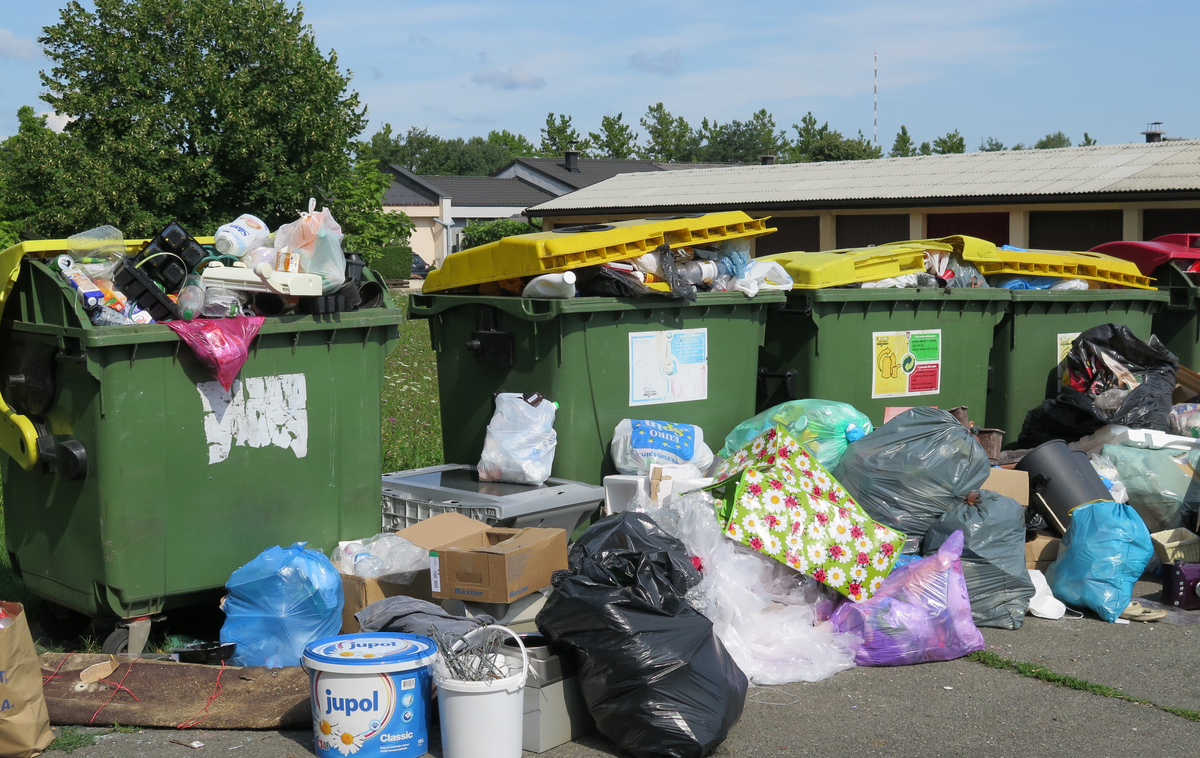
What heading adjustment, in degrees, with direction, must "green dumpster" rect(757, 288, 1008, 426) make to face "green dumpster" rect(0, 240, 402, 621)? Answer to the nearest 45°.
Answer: approximately 90° to its right

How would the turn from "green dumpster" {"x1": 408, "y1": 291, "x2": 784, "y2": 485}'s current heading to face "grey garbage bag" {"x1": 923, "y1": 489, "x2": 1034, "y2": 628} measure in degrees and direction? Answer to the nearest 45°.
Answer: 0° — it already faces it

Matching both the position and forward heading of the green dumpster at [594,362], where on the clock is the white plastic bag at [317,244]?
The white plastic bag is roughly at 3 o'clock from the green dumpster.

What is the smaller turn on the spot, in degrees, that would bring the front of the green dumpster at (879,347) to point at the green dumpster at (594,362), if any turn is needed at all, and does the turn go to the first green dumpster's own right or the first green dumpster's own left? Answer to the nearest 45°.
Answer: approximately 90° to the first green dumpster's own right

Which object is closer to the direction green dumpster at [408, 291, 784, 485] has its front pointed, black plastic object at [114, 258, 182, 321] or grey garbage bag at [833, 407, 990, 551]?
the grey garbage bag

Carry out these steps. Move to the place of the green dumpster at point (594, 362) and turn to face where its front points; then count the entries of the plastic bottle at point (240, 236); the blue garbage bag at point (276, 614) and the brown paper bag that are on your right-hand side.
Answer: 3

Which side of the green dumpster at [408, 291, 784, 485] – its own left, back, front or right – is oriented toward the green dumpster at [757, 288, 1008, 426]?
left

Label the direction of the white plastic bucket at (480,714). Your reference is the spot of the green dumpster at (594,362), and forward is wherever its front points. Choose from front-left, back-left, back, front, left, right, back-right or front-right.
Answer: front-right

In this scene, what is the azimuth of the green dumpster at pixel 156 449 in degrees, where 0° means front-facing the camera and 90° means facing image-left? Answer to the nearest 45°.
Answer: approximately 315°

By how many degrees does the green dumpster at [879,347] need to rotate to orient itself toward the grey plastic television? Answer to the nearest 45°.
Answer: approximately 90° to its right

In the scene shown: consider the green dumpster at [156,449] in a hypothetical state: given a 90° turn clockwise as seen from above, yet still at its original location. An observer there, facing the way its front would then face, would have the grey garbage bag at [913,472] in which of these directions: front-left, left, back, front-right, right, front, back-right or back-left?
back-left

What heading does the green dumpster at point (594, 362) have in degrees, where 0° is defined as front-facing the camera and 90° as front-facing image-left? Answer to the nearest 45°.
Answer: approximately 315°

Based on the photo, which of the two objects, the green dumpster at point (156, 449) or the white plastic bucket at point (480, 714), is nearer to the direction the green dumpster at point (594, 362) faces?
the white plastic bucket

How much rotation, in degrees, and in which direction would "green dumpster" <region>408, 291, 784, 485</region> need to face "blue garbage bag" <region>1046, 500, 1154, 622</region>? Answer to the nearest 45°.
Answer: approximately 45° to its left
